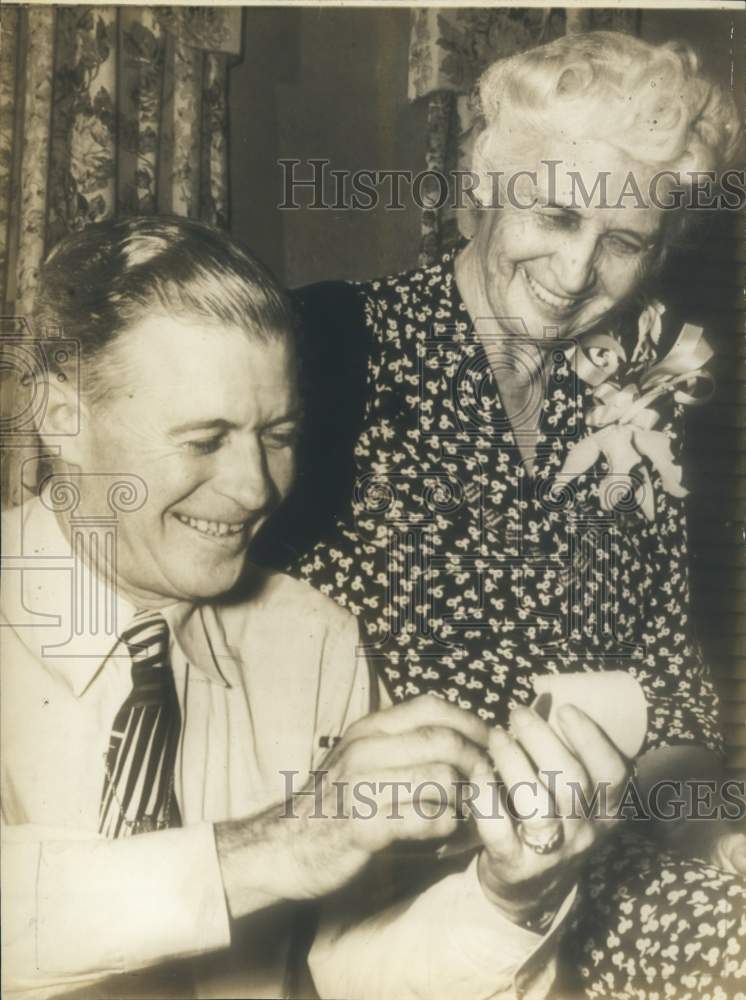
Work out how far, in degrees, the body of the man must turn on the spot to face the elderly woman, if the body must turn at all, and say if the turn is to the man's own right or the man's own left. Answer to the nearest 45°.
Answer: approximately 45° to the man's own left

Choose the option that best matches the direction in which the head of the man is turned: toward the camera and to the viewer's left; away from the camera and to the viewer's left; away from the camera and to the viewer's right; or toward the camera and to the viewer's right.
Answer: toward the camera and to the viewer's right

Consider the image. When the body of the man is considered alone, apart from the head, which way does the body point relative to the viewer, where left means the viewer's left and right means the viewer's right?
facing the viewer and to the right of the viewer
